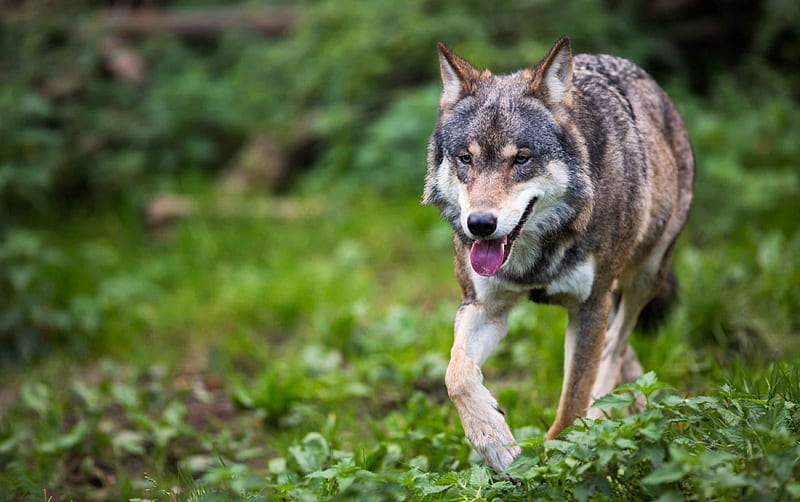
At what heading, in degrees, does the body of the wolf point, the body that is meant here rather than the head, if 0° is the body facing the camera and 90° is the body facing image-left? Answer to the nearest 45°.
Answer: approximately 45°
